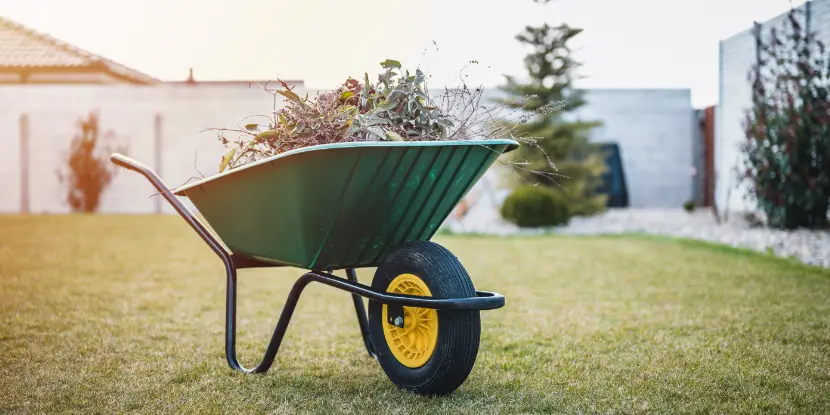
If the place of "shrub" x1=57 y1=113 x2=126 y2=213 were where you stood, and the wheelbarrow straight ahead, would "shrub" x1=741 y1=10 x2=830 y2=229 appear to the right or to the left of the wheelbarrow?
left

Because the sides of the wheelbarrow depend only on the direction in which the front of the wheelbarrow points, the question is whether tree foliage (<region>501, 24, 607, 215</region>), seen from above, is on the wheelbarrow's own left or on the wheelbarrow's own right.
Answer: on the wheelbarrow's own left

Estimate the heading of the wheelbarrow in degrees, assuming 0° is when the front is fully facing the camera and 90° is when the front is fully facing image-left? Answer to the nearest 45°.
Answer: approximately 315°

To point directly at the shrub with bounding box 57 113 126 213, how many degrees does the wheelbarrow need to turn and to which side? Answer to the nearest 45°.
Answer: approximately 135° to its left

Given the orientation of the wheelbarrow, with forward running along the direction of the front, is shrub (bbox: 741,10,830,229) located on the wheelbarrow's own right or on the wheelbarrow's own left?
on the wheelbarrow's own left

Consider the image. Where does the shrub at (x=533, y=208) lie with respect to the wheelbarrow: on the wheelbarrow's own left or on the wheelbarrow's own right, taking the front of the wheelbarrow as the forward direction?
on the wheelbarrow's own left

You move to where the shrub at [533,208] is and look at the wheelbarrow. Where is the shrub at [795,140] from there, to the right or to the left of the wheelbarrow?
left
